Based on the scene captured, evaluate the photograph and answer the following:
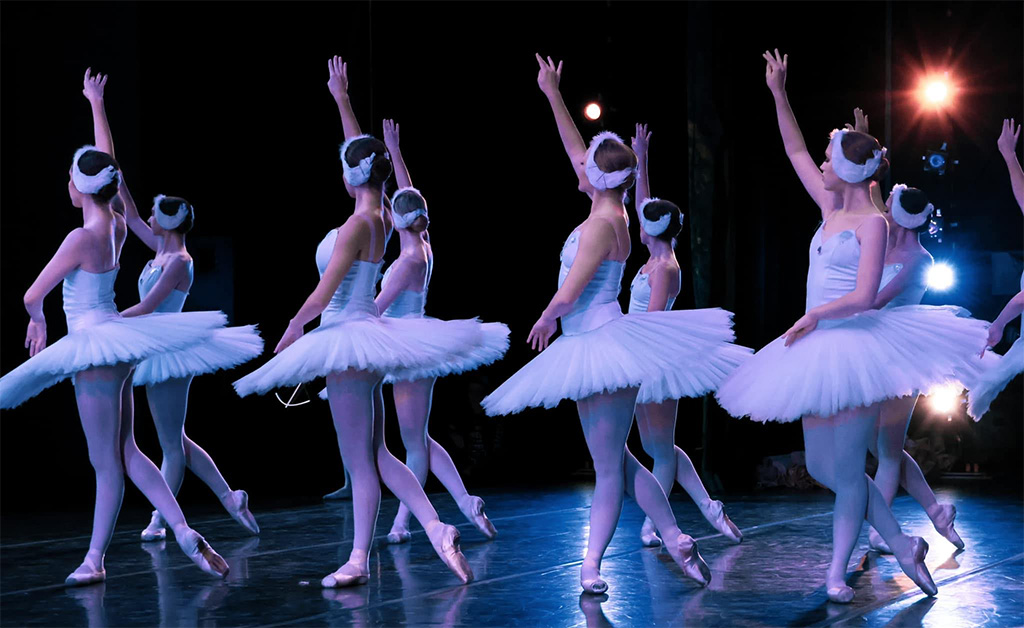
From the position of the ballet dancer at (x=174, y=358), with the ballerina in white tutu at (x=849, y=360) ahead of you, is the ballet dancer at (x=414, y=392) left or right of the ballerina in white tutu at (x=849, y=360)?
left

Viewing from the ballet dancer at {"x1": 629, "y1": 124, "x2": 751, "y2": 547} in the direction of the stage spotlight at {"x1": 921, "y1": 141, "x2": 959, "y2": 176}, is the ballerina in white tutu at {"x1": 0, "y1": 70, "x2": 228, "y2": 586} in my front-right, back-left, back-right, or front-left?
back-left

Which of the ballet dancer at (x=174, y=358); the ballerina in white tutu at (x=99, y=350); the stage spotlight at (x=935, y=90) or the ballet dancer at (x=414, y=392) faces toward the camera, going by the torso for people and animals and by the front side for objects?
the stage spotlight

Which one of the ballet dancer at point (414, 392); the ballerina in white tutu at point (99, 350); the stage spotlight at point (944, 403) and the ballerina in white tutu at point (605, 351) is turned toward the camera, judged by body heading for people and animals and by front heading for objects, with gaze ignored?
the stage spotlight

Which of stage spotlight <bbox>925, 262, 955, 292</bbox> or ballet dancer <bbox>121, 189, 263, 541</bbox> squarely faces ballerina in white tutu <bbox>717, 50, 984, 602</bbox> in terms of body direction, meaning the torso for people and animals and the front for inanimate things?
the stage spotlight
